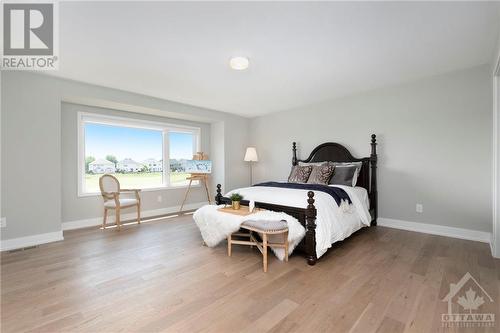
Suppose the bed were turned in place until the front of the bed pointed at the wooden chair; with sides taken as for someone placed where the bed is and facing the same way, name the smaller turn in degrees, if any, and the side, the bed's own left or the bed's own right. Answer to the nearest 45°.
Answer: approximately 45° to the bed's own right

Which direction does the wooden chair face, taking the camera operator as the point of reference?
facing the viewer and to the right of the viewer

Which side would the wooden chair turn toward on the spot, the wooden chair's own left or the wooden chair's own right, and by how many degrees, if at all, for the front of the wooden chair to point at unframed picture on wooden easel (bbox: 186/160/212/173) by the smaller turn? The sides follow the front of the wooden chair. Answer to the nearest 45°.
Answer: approximately 45° to the wooden chair's own left

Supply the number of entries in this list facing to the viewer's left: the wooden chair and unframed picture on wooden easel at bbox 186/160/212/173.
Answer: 0

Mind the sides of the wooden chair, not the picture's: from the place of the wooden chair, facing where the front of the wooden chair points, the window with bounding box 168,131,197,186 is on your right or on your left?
on your left

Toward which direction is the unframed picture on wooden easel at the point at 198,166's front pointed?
toward the camera

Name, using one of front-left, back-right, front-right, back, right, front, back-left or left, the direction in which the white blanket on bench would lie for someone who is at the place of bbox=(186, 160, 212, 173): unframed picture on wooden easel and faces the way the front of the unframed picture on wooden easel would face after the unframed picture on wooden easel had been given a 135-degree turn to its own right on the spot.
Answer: back-left

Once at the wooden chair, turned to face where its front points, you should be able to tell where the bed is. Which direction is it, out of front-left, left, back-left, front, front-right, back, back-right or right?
front

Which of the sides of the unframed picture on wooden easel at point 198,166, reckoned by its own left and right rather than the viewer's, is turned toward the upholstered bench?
front

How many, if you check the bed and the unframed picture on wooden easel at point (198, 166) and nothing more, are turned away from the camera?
0

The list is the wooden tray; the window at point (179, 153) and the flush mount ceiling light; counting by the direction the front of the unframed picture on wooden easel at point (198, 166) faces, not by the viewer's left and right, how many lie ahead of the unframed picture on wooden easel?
2
